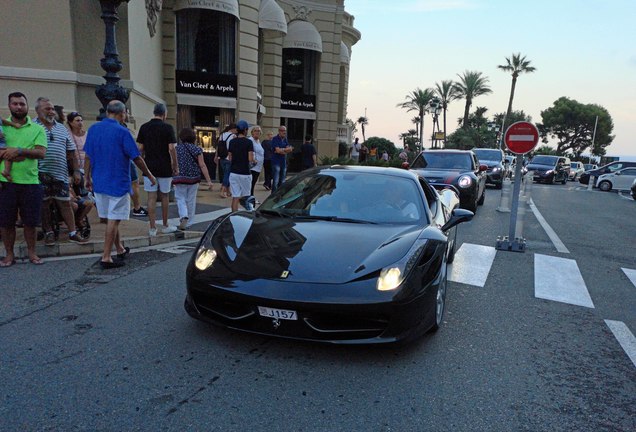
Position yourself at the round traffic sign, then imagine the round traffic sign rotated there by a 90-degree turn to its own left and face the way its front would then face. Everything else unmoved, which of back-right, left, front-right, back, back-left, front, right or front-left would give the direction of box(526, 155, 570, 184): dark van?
left

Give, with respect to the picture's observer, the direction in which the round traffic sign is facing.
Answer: facing the viewer

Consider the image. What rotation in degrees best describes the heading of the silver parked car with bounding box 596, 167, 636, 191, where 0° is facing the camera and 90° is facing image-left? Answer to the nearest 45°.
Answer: approximately 90°

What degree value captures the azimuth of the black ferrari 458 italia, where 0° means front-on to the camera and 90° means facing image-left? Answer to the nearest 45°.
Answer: approximately 45°

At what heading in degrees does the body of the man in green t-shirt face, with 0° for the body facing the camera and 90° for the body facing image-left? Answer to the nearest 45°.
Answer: approximately 0°

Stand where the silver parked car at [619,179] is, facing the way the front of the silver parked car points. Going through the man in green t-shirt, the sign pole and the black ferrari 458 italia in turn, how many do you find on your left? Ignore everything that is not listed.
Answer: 3

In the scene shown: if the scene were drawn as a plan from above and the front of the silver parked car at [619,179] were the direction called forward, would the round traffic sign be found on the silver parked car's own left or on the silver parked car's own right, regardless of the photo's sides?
on the silver parked car's own left

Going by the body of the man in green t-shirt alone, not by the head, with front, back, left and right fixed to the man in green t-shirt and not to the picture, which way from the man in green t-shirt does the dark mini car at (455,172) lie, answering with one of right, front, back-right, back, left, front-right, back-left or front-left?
left

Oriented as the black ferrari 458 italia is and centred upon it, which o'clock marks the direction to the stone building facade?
The stone building facade is roughly at 4 o'clock from the black ferrari 458 italia.

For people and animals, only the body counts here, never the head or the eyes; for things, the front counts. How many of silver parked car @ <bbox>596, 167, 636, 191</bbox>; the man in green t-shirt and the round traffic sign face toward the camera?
2

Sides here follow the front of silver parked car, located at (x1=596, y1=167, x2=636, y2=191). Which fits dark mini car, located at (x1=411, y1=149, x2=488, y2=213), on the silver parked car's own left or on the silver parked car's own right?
on the silver parked car's own left
